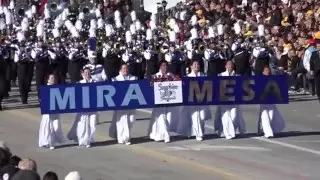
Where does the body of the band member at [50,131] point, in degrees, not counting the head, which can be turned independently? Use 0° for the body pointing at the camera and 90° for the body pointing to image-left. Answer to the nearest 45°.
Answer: approximately 0°

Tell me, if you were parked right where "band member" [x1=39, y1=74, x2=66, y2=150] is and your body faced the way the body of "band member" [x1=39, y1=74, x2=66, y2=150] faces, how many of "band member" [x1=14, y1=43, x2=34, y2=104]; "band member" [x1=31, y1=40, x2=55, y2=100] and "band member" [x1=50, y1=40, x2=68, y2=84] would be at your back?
3

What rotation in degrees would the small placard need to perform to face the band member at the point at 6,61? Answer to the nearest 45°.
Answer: approximately 135° to its right

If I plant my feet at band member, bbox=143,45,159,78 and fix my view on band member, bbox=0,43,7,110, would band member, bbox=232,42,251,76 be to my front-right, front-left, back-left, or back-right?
back-left

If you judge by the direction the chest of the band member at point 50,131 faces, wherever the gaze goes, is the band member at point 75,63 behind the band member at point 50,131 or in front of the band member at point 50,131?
behind

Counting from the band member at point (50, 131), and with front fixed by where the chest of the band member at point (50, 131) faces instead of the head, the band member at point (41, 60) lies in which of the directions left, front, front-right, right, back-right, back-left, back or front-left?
back
